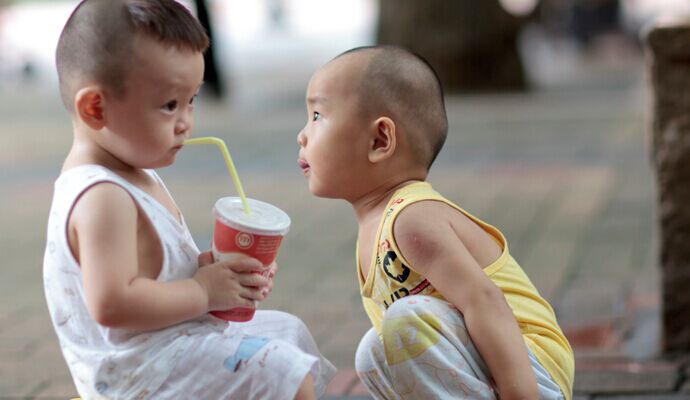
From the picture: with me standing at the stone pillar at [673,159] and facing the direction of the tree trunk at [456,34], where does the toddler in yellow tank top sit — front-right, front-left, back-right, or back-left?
back-left

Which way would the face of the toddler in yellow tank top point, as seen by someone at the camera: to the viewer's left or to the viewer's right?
to the viewer's left

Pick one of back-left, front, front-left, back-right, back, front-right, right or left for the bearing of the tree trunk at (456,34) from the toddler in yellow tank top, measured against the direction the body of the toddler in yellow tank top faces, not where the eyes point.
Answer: right

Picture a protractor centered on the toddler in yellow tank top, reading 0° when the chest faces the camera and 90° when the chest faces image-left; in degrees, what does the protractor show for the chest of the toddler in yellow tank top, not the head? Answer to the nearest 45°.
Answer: approximately 90°
